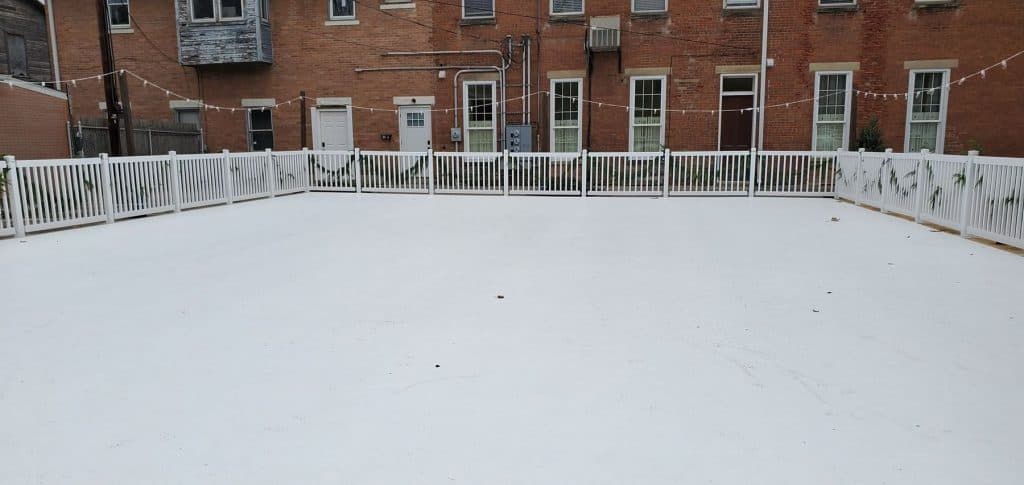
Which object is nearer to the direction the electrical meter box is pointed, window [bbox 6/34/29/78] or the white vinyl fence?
the white vinyl fence

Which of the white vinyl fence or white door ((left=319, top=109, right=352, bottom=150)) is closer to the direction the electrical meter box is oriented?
the white vinyl fence

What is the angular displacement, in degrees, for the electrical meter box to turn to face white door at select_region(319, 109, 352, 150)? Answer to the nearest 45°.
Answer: approximately 90° to its right

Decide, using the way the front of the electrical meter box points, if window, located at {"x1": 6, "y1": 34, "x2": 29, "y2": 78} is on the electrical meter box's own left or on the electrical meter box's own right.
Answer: on the electrical meter box's own right

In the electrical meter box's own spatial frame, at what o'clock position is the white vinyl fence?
The white vinyl fence is roughly at 12 o'clock from the electrical meter box.

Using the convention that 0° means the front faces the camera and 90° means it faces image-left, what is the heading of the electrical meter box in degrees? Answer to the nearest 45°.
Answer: approximately 0°
